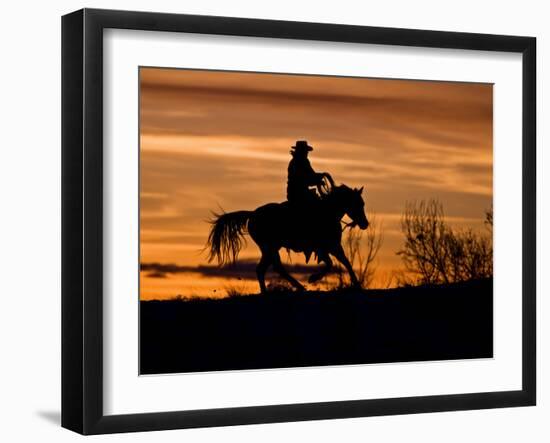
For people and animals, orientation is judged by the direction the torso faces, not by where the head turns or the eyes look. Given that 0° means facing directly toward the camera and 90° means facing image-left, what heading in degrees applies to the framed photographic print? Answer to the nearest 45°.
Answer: approximately 315°
